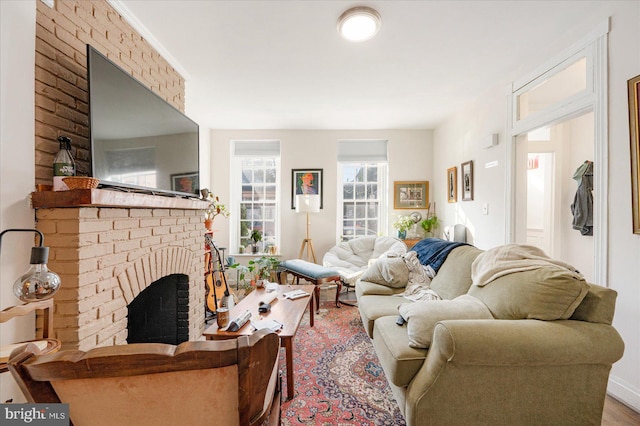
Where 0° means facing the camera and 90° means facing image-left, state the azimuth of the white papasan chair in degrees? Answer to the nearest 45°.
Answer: approximately 45°

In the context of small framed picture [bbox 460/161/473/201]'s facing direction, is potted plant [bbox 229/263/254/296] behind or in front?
in front

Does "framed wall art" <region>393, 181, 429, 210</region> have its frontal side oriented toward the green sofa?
yes

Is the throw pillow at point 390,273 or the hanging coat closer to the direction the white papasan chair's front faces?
the throw pillow

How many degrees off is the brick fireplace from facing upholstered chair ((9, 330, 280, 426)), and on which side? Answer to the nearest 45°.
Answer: approximately 45° to its right

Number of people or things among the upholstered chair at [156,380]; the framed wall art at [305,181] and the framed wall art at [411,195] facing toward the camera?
2

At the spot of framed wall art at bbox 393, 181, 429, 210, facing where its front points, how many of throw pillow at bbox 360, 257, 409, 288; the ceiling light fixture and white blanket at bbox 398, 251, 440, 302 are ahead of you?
3

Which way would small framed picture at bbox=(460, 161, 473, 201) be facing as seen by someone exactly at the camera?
facing the viewer and to the left of the viewer

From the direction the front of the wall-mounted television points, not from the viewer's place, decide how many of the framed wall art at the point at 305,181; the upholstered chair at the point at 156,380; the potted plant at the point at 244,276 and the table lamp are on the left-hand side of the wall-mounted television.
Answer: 2

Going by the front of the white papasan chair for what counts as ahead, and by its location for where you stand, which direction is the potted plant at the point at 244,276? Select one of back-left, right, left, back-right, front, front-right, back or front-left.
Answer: front-right

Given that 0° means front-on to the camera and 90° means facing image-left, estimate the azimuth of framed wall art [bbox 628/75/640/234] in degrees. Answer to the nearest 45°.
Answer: approximately 45°

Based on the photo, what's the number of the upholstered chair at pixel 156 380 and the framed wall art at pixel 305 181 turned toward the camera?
1

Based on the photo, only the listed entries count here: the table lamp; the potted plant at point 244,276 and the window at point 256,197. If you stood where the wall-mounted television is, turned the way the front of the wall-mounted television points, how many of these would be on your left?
2

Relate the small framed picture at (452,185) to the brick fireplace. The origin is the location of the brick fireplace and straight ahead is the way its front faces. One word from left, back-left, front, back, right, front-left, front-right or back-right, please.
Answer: front-left

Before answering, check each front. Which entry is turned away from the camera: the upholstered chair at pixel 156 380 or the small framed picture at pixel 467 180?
the upholstered chair

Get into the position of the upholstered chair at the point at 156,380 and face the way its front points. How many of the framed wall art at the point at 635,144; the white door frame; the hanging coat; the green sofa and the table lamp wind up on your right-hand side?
4

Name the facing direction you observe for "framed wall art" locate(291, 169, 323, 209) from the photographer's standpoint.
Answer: facing the viewer
